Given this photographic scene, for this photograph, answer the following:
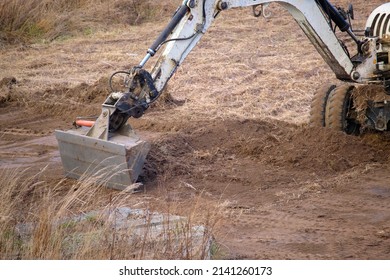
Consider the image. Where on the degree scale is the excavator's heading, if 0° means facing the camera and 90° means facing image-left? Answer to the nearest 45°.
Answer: approximately 45°
